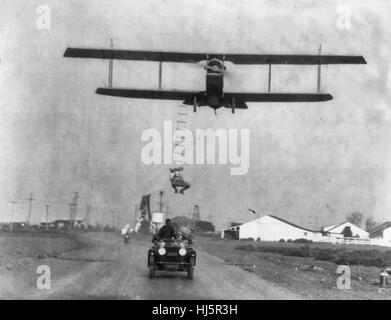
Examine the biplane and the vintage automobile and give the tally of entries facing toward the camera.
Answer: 2

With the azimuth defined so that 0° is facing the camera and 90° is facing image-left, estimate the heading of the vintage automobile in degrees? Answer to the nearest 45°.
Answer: approximately 0°
